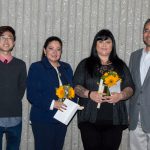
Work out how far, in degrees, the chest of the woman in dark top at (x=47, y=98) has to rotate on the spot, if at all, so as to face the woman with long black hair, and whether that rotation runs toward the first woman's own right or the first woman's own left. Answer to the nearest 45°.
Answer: approximately 45° to the first woman's own left

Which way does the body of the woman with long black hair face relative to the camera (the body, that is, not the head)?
toward the camera

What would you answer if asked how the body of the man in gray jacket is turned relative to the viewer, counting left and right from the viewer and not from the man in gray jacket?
facing the viewer

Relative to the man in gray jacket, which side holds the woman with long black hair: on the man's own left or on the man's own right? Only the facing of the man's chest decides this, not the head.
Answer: on the man's own right

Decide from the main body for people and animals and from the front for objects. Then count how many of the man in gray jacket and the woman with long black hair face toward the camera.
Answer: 2

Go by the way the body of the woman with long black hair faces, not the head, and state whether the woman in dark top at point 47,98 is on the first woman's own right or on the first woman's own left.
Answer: on the first woman's own right

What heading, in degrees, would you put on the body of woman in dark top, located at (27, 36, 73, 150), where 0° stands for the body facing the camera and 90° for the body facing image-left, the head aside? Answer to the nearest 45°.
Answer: approximately 315°

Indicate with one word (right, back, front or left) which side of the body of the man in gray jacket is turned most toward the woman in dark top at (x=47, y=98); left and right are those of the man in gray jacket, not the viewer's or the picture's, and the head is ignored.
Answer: right

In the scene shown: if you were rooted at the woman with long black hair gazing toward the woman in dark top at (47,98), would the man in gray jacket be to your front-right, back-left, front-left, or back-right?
back-right

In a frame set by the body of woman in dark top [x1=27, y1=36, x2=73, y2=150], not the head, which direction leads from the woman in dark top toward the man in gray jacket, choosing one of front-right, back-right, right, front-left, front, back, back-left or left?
front-left

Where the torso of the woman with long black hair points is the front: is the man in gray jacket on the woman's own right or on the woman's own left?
on the woman's own left
